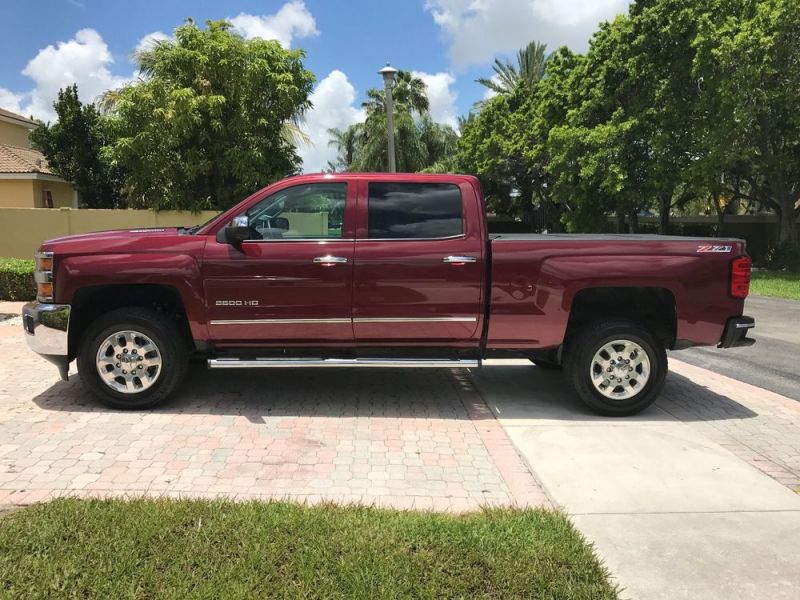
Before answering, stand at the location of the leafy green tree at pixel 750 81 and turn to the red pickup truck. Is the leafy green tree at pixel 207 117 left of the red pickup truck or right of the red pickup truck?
right

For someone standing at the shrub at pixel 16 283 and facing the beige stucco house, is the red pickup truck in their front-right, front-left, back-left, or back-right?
back-right

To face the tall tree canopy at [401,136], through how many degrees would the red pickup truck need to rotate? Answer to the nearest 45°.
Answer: approximately 90° to its right

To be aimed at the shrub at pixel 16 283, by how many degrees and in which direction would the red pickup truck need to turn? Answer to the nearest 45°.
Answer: approximately 45° to its right

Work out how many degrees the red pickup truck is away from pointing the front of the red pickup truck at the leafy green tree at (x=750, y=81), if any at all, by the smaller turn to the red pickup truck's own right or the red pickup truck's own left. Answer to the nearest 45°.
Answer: approximately 135° to the red pickup truck's own right

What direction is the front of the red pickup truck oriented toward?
to the viewer's left

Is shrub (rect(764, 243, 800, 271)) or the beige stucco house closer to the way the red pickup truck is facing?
the beige stucco house

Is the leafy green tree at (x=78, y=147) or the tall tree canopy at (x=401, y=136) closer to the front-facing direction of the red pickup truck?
the leafy green tree

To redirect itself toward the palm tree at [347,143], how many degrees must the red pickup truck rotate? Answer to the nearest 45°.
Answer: approximately 90° to its right
